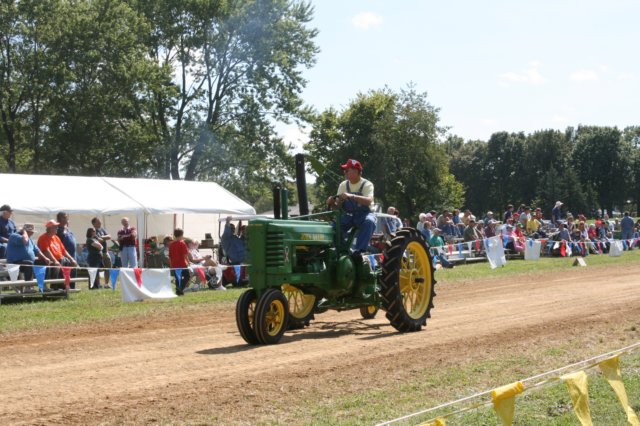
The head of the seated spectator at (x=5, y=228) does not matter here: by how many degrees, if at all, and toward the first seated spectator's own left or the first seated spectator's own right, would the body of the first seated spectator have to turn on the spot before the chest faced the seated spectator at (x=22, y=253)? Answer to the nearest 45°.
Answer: approximately 45° to the first seated spectator's own right

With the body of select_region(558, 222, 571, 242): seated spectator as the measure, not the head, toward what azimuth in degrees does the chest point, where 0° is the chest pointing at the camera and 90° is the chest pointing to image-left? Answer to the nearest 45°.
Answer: approximately 45°

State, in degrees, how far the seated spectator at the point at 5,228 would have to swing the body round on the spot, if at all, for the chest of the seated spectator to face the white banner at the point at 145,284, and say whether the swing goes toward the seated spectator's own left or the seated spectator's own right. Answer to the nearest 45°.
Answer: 0° — they already face it

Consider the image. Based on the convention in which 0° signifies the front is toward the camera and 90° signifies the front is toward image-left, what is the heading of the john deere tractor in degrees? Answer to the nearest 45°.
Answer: approximately 45°

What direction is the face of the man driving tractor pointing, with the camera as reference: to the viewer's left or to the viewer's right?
to the viewer's left

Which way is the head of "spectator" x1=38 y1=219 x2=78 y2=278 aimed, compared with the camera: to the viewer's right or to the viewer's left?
to the viewer's right
